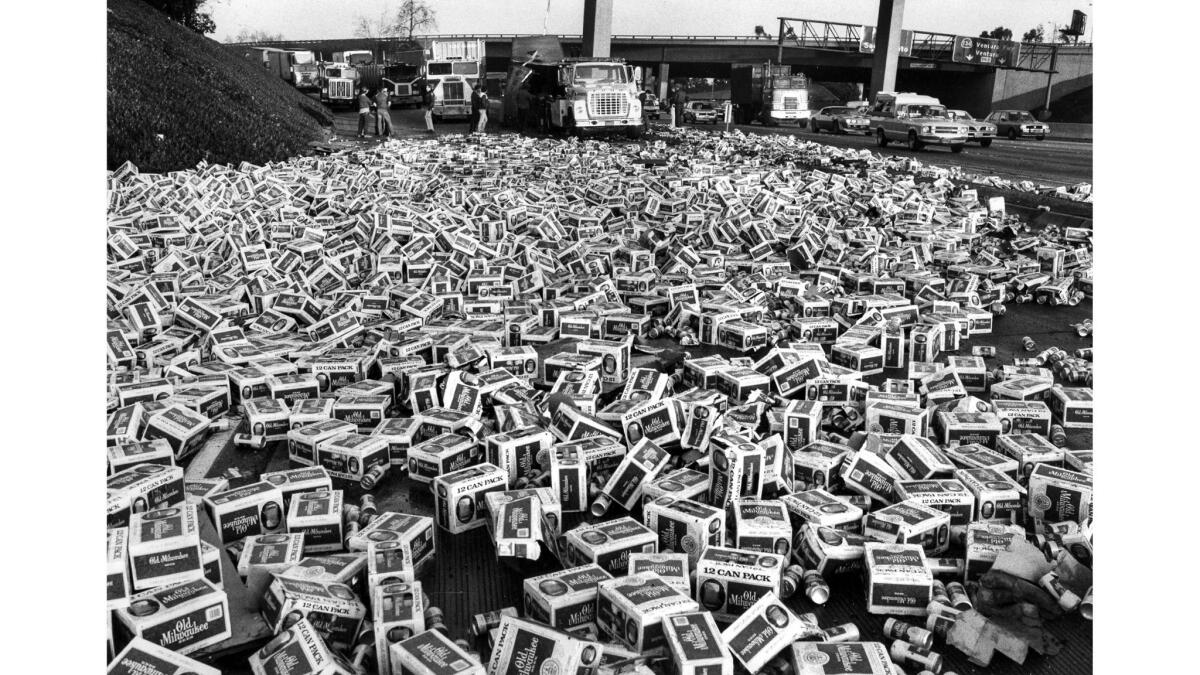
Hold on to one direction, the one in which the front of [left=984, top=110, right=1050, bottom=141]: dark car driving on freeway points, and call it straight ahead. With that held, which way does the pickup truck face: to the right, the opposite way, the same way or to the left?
the same way

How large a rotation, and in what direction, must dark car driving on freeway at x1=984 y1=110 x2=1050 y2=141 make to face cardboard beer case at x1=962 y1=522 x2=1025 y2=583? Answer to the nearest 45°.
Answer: approximately 45° to its right

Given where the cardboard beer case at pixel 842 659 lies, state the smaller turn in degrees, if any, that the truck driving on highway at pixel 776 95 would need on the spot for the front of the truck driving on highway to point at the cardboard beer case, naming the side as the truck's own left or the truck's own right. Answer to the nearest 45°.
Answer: approximately 45° to the truck's own right

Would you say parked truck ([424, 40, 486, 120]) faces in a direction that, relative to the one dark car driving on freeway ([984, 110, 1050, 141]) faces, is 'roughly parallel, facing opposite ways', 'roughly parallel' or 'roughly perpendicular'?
roughly parallel

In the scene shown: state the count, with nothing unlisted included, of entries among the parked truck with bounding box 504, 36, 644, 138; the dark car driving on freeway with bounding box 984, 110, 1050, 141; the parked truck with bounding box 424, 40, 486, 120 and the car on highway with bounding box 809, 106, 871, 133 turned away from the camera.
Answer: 0

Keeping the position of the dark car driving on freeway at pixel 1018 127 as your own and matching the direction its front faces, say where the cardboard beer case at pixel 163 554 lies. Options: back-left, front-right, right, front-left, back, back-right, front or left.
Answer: front-right

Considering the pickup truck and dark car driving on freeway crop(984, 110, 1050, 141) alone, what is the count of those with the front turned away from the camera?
0

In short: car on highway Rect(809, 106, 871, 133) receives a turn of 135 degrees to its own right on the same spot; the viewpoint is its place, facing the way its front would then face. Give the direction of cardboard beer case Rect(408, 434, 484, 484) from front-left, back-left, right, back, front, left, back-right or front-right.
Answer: left

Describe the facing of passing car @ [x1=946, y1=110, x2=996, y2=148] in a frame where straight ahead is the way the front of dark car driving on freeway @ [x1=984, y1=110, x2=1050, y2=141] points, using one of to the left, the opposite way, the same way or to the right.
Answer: the same way

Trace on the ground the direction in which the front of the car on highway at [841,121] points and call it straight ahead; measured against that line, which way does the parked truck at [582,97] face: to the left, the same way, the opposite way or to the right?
the same way

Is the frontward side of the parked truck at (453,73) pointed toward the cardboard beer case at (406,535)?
yes

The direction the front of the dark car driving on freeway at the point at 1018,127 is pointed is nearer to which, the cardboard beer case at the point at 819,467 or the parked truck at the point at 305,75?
the cardboard beer case

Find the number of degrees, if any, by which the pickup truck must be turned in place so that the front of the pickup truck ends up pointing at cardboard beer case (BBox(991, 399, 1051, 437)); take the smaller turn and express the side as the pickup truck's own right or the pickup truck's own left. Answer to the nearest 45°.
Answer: approximately 45° to the pickup truck's own right

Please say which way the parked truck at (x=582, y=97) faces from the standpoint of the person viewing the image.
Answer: facing the viewer and to the right of the viewer

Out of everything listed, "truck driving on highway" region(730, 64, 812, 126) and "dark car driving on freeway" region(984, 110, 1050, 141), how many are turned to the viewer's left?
0

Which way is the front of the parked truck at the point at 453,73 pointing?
toward the camera

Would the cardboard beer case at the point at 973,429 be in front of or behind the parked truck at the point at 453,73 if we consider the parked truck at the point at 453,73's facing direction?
in front
